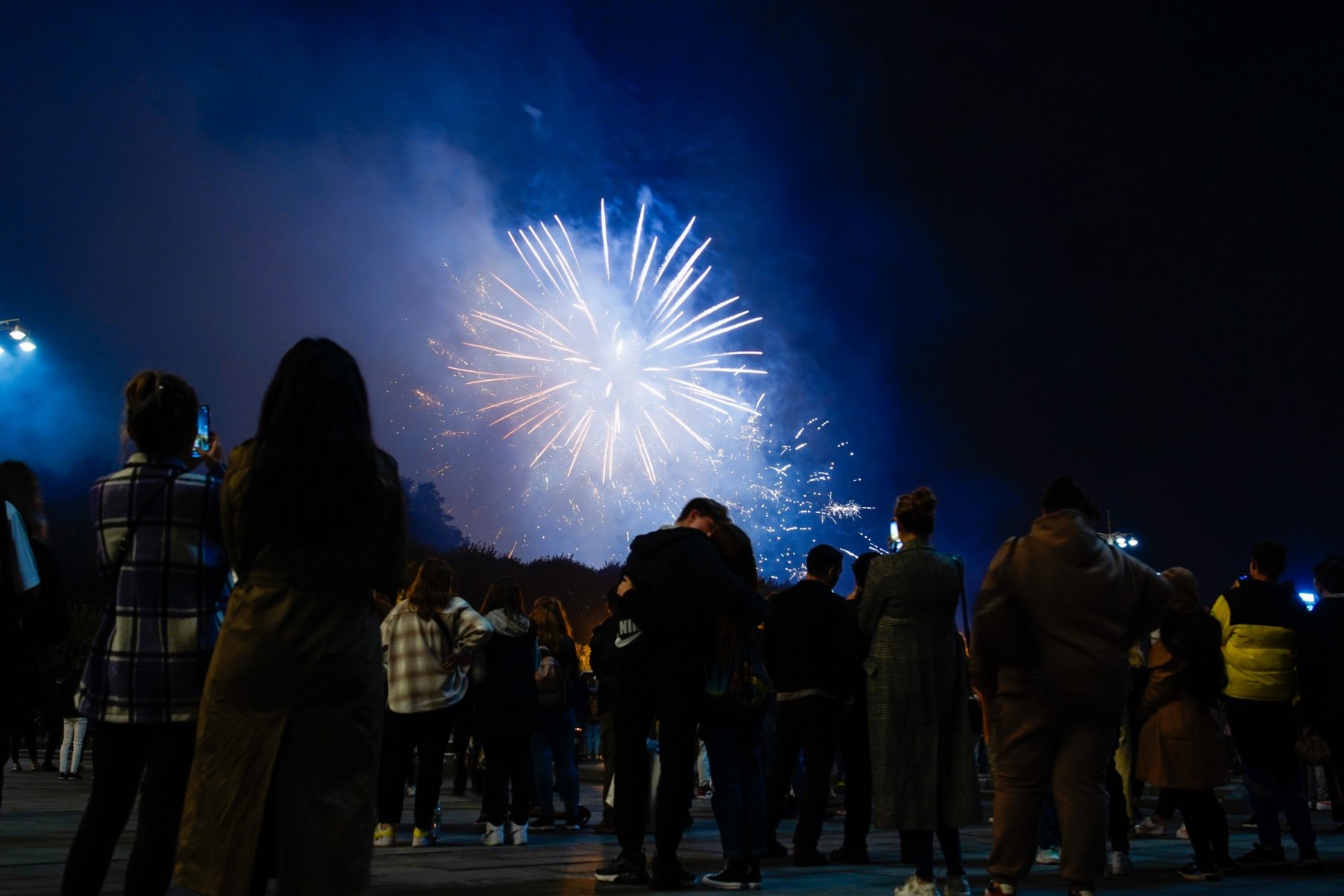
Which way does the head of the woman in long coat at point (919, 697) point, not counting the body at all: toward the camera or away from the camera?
away from the camera

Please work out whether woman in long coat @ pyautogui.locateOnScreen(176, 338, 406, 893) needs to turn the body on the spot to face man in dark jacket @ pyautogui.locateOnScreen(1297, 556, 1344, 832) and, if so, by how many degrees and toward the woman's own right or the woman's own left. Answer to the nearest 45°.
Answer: approximately 90° to the woman's own right

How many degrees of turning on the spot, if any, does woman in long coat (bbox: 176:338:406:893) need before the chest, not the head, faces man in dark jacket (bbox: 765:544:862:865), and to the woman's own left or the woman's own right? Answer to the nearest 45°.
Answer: approximately 45° to the woman's own right

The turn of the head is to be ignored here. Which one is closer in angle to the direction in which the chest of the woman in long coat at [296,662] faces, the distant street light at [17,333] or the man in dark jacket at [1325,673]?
the distant street light

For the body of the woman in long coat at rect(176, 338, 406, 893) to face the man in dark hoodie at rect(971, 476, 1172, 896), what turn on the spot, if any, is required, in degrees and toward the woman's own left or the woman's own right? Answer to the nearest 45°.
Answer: approximately 90° to the woman's own right

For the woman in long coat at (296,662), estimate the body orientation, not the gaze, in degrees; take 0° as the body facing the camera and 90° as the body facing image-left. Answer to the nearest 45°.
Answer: approximately 180°

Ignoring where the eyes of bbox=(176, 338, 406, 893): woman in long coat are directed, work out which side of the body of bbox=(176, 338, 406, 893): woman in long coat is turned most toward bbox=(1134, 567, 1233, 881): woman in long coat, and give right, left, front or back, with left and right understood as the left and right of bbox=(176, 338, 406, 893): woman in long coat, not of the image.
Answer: right

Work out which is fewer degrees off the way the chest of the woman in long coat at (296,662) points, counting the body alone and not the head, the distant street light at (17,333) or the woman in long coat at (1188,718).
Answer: the distant street light

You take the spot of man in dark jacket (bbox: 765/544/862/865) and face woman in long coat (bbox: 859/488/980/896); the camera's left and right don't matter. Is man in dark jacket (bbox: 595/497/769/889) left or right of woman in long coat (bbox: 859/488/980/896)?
right
